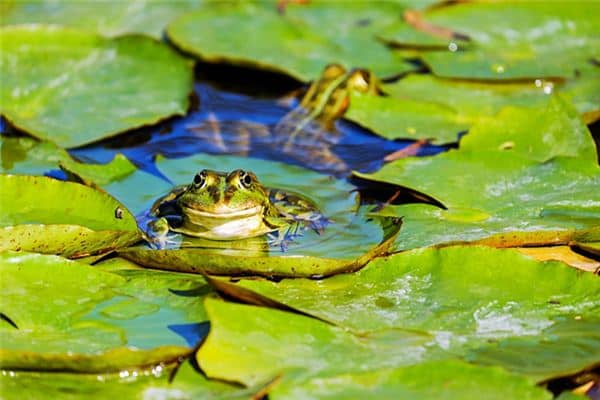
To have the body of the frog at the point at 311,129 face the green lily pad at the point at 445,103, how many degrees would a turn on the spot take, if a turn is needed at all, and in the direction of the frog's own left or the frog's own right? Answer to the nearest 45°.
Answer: approximately 45° to the frog's own right

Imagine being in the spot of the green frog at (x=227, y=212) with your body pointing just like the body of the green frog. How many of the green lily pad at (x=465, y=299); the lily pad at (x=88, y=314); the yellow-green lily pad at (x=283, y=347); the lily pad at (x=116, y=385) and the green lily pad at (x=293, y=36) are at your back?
1

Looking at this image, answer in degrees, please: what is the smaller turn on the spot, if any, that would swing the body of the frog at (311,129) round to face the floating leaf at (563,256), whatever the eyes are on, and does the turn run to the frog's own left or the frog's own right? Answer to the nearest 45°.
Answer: approximately 90° to the frog's own right

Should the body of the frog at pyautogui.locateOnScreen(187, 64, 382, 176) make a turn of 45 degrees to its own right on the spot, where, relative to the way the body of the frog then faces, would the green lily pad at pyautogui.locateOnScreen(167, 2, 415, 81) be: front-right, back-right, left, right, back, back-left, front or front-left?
left

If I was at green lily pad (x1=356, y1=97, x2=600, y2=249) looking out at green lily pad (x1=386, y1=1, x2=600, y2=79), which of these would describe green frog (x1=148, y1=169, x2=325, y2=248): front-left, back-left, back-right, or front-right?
back-left

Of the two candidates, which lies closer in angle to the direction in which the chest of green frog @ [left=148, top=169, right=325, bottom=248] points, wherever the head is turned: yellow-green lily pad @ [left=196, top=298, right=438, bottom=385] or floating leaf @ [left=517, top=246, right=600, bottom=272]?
the yellow-green lily pad

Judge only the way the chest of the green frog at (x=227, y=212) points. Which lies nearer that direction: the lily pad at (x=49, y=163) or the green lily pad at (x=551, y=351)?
the green lily pad

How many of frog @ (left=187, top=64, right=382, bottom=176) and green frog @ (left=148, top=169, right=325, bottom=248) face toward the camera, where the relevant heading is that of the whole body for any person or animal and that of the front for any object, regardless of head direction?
1

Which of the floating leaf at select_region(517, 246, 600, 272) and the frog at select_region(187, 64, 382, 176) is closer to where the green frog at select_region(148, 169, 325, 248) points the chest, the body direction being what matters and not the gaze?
the floating leaf

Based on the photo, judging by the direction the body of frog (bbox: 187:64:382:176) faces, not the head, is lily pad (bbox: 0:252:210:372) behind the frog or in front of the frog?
behind

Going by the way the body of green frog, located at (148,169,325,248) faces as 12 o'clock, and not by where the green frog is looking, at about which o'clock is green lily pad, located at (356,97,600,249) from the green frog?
The green lily pad is roughly at 9 o'clock from the green frog.

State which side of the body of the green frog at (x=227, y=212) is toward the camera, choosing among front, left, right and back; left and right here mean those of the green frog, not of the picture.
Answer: front

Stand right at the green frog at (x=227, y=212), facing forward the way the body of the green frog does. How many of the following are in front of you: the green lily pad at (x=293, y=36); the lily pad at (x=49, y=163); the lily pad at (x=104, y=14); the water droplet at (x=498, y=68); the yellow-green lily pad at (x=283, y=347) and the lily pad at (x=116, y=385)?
2

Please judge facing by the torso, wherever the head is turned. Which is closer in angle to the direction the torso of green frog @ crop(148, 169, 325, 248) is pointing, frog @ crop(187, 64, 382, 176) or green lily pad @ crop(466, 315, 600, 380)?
the green lily pad

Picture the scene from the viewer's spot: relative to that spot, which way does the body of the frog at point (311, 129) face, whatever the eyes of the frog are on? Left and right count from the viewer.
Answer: facing away from the viewer and to the right of the viewer
